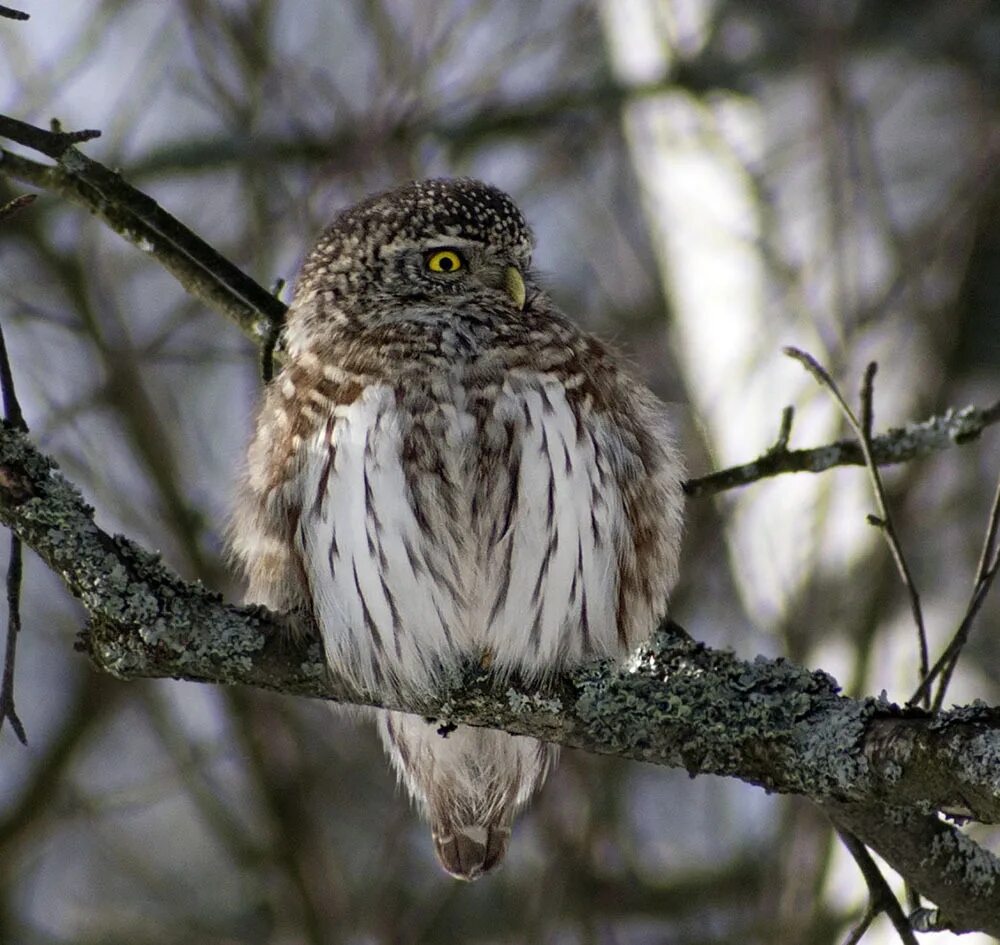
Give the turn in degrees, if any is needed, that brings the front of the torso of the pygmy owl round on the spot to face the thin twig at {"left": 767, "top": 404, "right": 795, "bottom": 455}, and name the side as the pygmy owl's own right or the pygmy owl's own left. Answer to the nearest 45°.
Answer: approximately 90° to the pygmy owl's own left

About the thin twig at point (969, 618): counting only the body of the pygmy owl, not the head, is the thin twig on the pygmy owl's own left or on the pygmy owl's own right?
on the pygmy owl's own left

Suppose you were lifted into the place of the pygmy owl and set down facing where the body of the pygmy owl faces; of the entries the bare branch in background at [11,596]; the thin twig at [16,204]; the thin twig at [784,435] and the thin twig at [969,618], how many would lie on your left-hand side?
2

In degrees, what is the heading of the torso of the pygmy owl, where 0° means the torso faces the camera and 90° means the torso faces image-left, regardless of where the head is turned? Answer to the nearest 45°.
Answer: approximately 0°

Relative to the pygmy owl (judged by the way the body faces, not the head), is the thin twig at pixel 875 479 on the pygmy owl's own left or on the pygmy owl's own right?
on the pygmy owl's own left

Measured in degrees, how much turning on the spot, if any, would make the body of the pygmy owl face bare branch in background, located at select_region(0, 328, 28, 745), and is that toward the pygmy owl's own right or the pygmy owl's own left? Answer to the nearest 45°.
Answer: approximately 45° to the pygmy owl's own right

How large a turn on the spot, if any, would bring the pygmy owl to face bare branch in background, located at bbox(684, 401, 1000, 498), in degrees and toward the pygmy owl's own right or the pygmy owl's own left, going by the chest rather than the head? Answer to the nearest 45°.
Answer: approximately 90° to the pygmy owl's own left
